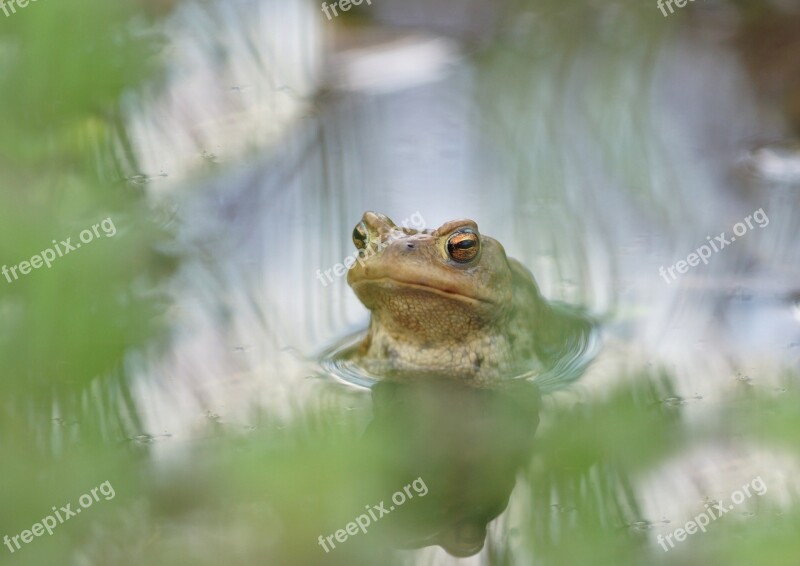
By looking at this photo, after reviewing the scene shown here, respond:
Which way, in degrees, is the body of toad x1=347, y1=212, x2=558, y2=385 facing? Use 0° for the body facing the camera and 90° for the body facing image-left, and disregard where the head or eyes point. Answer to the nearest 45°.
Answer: approximately 45°
